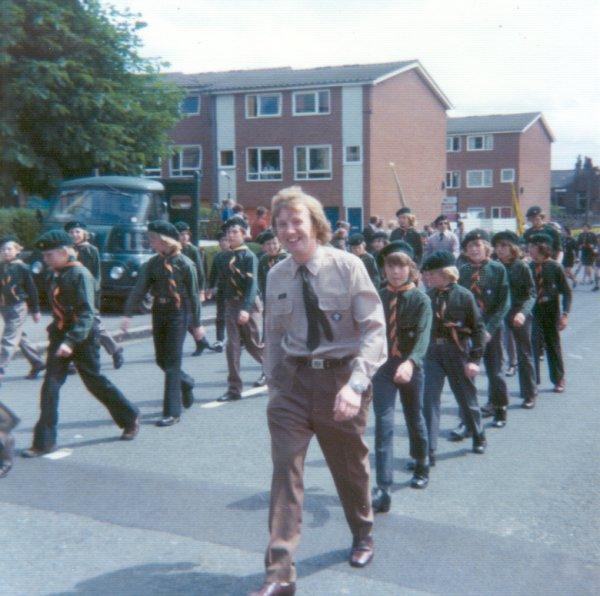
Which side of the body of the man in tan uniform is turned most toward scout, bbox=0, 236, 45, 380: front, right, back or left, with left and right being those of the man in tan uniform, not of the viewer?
right

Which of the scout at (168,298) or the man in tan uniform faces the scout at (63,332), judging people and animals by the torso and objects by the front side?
the scout at (168,298)

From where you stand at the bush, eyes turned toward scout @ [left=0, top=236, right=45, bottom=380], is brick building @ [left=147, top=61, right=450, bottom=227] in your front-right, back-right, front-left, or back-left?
back-left

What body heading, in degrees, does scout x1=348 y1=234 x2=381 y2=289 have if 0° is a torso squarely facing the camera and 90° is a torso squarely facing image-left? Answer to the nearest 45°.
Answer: approximately 45°

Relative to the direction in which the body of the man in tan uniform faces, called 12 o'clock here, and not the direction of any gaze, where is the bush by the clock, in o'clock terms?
The bush is roughly at 4 o'clock from the man in tan uniform.

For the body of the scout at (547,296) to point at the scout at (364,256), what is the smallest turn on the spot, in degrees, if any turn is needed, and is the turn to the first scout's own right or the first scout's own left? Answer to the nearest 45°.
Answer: approximately 90° to the first scout's own right

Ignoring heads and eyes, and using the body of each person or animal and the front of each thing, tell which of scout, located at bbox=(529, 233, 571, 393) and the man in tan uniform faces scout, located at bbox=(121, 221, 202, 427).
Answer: scout, located at bbox=(529, 233, 571, 393)

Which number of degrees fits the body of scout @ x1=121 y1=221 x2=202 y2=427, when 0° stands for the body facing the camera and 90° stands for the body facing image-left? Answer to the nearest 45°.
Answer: approximately 45°

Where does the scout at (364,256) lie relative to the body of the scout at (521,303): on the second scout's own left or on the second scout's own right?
on the second scout's own right

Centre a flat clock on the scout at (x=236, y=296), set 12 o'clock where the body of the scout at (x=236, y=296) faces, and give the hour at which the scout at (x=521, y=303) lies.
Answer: the scout at (x=521, y=303) is roughly at 8 o'clock from the scout at (x=236, y=296).

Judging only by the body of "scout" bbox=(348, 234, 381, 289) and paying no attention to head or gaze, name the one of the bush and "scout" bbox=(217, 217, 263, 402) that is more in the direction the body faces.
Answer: the scout

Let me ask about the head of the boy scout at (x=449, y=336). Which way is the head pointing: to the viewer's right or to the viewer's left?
to the viewer's left

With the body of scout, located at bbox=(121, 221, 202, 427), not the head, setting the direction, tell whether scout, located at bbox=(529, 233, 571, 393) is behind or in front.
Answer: behind
